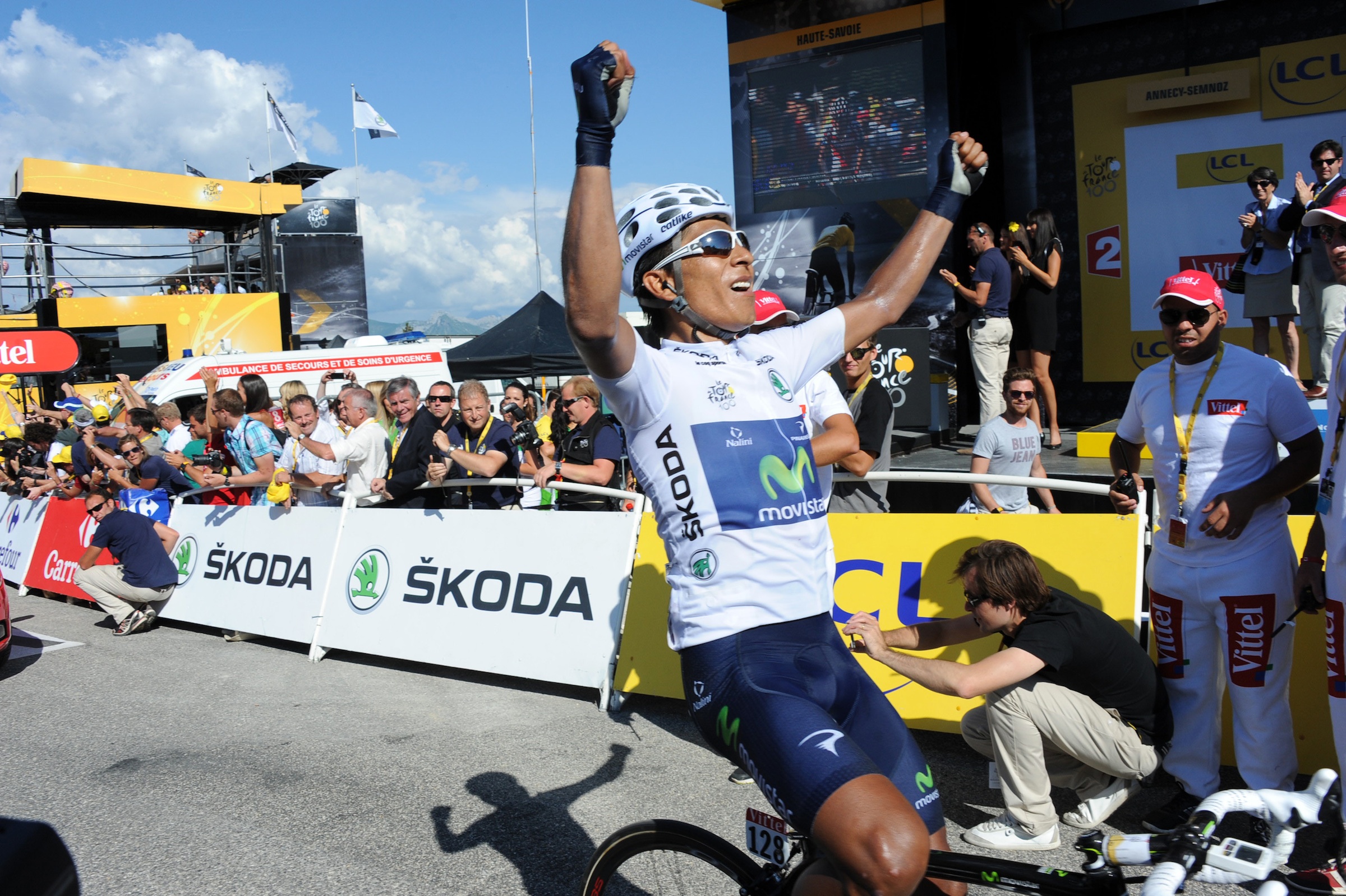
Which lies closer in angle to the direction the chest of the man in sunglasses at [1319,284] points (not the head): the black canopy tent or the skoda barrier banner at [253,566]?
the skoda barrier banner

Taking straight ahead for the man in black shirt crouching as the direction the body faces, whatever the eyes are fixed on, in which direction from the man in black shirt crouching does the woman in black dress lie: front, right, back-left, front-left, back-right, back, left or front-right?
right

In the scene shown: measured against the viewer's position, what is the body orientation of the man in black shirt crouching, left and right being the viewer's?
facing to the left of the viewer

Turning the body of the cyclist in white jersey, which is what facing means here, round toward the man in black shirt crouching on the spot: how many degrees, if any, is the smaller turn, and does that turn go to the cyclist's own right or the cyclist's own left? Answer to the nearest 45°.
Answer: approximately 90° to the cyclist's own left

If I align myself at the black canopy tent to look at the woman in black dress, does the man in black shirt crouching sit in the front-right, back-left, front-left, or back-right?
front-right

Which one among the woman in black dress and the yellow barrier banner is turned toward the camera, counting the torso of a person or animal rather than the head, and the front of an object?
the yellow barrier banner

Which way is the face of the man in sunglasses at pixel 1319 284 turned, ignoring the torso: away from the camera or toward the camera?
toward the camera

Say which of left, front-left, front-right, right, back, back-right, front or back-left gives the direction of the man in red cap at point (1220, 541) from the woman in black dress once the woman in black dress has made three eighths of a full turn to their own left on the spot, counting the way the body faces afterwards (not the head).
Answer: front-right

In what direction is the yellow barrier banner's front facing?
toward the camera

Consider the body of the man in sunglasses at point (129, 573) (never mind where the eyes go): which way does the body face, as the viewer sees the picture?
to the viewer's left

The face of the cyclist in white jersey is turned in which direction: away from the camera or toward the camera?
toward the camera

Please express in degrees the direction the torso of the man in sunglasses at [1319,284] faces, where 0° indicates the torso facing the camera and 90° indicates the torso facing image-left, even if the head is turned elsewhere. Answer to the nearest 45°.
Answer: approximately 45°

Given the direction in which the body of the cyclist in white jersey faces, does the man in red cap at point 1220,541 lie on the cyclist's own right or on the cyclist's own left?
on the cyclist's own left

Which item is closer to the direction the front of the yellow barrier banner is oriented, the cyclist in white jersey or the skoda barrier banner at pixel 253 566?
the cyclist in white jersey
